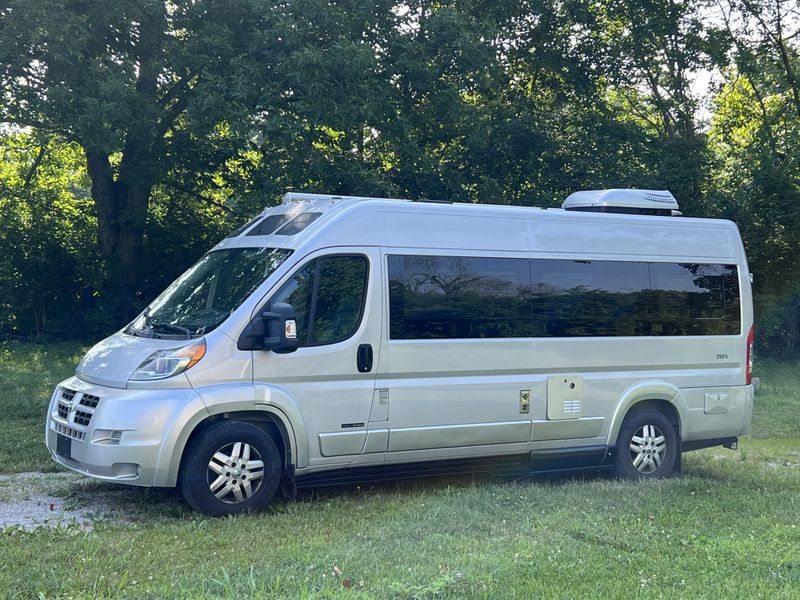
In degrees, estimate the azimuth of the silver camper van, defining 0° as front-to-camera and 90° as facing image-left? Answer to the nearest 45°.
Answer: approximately 45°

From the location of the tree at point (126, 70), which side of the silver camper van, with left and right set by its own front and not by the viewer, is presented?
right
